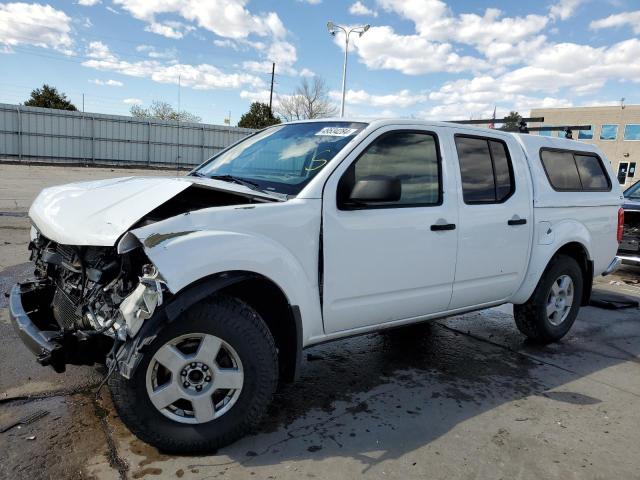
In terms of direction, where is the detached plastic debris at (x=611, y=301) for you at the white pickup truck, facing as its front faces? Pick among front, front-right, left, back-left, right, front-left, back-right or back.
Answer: back

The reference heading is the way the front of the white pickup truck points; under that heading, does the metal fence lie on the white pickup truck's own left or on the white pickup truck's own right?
on the white pickup truck's own right

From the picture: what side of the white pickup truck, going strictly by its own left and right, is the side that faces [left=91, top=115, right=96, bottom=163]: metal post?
right

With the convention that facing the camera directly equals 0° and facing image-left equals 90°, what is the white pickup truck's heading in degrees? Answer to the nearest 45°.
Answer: approximately 45°

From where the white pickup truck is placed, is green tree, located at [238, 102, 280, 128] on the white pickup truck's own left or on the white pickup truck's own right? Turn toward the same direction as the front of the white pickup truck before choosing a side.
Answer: on the white pickup truck's own right

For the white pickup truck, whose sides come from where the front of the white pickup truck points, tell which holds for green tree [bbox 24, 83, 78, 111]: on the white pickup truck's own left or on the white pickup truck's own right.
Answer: on the white pickup truck's own right
